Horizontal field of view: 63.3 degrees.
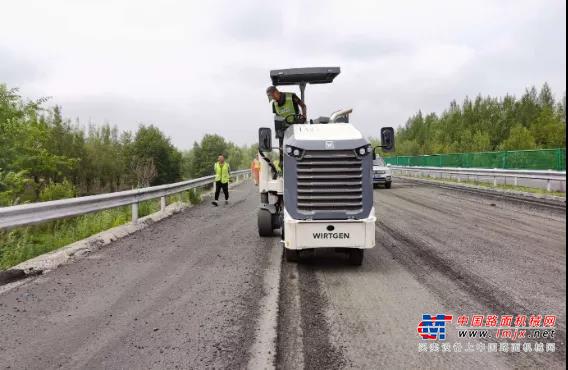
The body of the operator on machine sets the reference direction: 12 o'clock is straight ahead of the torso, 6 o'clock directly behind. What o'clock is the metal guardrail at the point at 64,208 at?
The metal guardrail is roughly at 1 o'clock from the operator on machine.

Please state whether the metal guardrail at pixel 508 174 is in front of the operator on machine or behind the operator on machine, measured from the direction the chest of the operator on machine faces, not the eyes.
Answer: behind

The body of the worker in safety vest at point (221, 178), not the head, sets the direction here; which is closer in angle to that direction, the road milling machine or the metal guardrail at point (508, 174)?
the road milling machine

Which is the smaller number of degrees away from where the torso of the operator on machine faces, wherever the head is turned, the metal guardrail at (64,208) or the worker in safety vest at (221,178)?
the metal guardrail

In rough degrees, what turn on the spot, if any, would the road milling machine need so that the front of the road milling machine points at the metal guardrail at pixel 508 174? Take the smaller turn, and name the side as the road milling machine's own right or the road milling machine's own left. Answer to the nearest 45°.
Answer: approximately 135° to the road milling machine's own left

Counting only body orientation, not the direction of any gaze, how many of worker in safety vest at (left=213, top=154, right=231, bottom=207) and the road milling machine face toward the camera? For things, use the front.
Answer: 2

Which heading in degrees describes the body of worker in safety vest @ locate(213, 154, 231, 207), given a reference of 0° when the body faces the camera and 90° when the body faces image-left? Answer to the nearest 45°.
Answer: approximately 0°

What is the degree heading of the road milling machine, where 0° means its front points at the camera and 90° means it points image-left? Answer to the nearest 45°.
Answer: approximately 0°

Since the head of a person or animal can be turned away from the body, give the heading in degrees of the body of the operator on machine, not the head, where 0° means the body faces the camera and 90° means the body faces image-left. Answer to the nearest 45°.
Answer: approximately 45°
